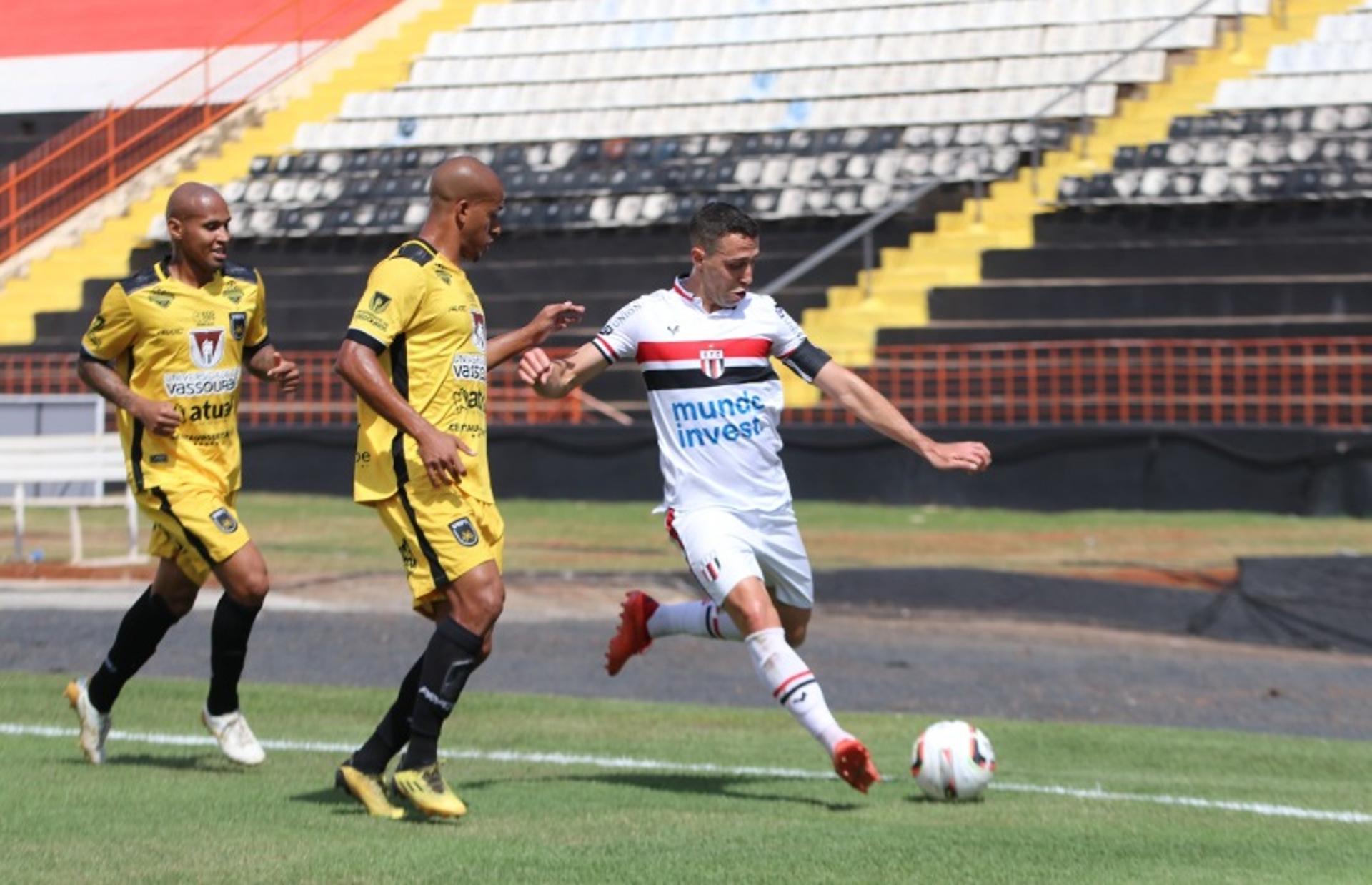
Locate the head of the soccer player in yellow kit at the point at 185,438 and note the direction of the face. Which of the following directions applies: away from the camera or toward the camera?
toward the camera

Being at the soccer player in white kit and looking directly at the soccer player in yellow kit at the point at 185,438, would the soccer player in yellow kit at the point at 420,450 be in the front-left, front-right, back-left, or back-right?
front-left

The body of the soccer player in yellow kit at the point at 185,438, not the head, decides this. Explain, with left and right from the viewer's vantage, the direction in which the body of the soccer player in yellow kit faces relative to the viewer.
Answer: facing the viewer and to the right of the viewer

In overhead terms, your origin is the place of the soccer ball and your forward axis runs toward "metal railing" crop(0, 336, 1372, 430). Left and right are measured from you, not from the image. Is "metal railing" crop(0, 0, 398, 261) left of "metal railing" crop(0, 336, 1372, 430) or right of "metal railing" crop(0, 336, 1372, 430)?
left

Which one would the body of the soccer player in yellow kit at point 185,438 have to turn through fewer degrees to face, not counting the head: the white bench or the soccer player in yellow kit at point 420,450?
the soccer player in yellow kit

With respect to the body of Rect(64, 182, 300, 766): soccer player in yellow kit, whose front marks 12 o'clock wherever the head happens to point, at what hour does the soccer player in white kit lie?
The soccer player in white kit is roughly at 11 o'clock from the soccer player in yellow kit.

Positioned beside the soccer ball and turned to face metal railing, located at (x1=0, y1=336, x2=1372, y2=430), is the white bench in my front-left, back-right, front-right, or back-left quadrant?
front-left

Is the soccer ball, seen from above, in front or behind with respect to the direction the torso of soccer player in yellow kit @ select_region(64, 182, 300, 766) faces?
in front

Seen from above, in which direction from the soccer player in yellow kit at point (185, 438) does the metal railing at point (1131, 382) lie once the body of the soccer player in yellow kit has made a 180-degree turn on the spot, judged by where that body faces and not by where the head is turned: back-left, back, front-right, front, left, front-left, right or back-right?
right

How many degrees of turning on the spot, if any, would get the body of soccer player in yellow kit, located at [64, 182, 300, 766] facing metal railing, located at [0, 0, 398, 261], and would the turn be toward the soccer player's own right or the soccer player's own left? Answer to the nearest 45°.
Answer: approximately 135° to the soccer player's own left
